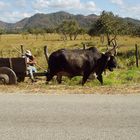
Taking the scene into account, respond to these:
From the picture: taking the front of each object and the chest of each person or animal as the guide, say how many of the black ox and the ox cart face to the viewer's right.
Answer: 2

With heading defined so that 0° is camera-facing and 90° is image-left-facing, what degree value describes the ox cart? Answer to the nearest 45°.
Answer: approximately 270°

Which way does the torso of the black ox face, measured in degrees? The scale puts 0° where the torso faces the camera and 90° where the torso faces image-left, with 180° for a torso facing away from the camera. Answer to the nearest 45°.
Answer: approximately 270°

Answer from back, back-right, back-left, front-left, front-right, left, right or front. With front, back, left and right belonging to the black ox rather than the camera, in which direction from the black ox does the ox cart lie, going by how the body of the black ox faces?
back

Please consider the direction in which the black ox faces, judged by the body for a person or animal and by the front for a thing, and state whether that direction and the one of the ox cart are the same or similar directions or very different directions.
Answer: same or similar directions

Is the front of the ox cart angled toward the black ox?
yes

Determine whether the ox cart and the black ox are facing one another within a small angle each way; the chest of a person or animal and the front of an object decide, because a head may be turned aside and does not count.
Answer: no
